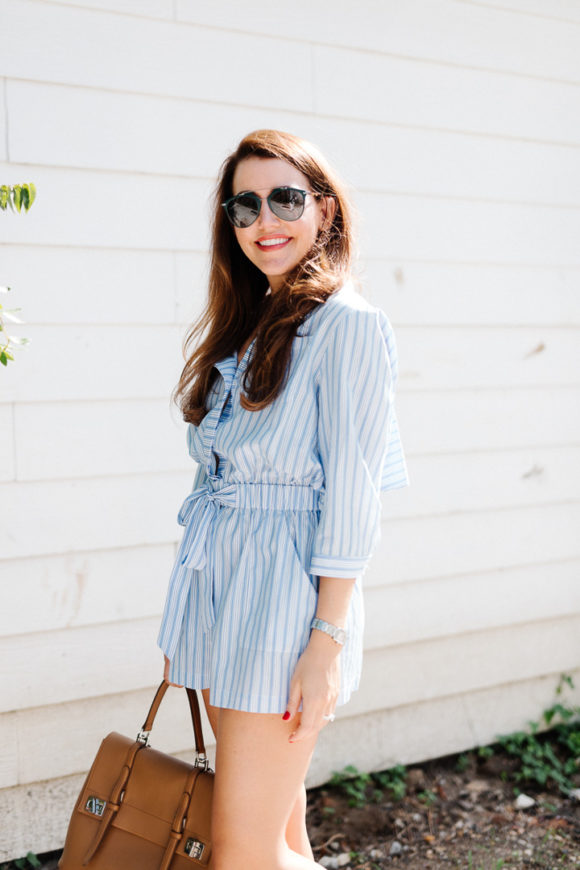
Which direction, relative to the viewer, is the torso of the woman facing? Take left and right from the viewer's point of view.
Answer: facing the viewer and to the left of the viewer
